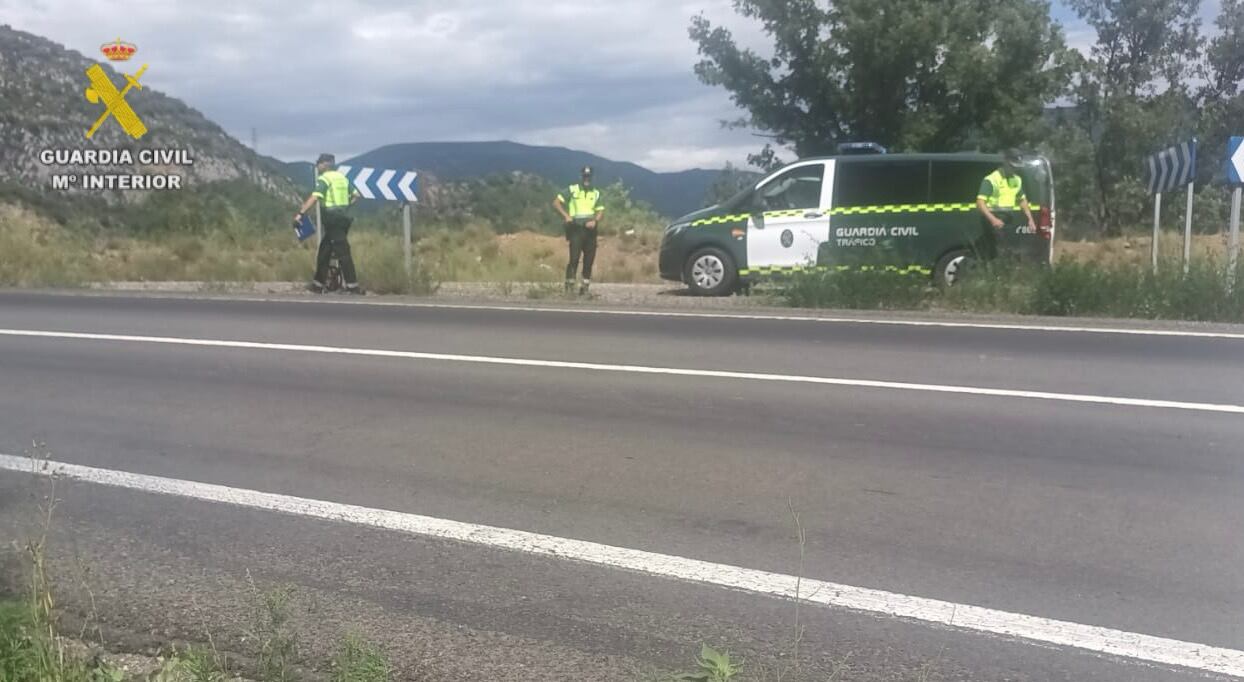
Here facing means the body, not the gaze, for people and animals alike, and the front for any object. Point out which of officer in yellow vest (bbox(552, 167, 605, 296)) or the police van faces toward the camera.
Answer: the officer in yellow vest

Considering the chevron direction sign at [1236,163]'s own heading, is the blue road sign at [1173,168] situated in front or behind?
behind

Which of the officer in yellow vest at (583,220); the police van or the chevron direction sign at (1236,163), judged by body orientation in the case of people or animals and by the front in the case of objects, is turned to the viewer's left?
the police van

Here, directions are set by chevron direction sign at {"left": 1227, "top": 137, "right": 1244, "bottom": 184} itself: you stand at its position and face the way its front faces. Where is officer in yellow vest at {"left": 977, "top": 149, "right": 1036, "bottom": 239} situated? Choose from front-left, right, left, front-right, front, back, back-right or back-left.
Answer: right

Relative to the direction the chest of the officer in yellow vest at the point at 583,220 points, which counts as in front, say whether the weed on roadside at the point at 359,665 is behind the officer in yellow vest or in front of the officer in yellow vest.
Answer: in front

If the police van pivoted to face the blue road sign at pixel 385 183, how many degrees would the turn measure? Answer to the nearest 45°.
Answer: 0° — it already faces it

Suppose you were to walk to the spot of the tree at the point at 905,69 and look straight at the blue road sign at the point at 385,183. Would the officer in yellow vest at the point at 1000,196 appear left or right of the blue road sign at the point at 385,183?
left

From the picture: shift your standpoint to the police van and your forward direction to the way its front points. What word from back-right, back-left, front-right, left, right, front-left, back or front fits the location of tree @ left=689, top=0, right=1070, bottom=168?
right

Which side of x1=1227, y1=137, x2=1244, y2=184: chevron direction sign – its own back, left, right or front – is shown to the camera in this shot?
front

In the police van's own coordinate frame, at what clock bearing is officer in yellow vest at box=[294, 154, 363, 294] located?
The officer in yellow vest is roughly at 12 o'clock from the police van.

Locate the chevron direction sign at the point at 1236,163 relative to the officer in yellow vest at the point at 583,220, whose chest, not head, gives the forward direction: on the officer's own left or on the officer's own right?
on the officer's own left

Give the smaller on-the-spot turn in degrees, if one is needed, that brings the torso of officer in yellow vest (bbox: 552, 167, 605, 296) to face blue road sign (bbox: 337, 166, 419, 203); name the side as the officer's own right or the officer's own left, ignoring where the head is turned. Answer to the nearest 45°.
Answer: approximately 135° to the officer's own right

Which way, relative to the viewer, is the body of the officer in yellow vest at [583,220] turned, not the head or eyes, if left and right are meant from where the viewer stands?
facing the viewer

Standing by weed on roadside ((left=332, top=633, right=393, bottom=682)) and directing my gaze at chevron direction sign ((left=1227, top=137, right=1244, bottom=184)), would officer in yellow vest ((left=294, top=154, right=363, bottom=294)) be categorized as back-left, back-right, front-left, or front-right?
front-left

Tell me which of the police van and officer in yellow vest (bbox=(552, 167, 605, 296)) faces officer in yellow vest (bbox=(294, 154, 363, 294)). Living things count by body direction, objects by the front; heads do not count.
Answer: the police van

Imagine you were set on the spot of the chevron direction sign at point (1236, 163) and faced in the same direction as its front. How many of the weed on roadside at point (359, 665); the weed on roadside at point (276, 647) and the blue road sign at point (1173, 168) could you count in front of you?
2

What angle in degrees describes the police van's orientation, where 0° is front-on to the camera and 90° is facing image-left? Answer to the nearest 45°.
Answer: approximately 90°
